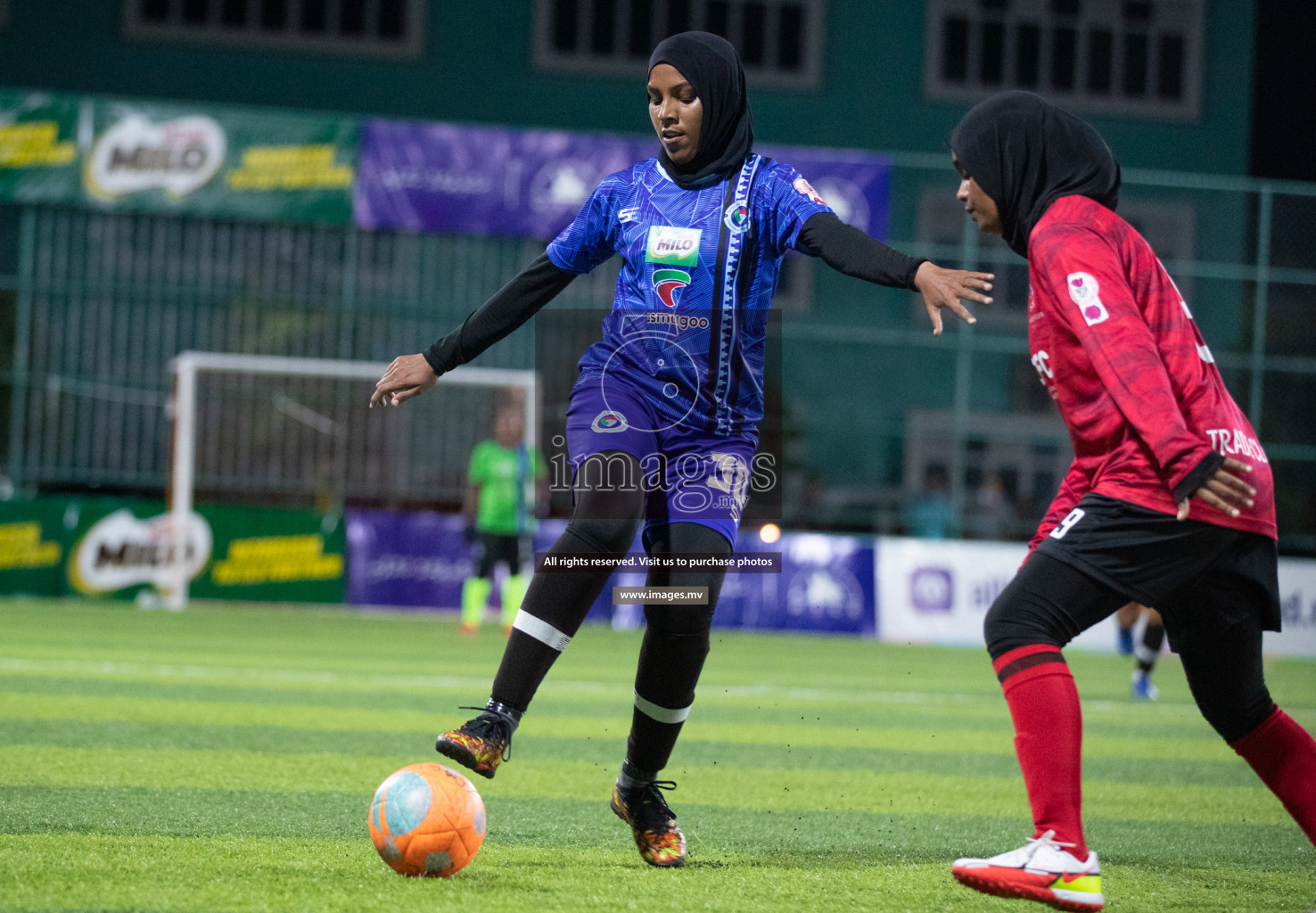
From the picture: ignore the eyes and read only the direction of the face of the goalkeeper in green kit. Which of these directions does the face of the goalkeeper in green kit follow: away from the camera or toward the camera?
toward the camera

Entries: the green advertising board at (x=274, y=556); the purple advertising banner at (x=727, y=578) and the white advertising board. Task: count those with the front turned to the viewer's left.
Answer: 0

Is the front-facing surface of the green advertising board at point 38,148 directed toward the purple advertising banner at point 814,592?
no

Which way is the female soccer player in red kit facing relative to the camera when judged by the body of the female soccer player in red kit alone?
to the viewer's left

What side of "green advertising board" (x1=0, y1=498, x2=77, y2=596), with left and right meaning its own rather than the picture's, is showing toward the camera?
front

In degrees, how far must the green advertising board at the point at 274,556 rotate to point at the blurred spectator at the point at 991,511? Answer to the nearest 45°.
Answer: approximately 90° to its left

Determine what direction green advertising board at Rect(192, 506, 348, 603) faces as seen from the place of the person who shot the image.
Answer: facing the viewer

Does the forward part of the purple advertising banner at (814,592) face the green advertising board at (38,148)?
no

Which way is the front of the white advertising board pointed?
toward the camera

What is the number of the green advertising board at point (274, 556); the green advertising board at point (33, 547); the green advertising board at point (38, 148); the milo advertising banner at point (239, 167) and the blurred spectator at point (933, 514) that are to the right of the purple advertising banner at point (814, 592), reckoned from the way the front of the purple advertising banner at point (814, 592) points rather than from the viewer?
4

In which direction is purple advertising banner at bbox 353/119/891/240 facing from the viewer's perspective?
toward the camera

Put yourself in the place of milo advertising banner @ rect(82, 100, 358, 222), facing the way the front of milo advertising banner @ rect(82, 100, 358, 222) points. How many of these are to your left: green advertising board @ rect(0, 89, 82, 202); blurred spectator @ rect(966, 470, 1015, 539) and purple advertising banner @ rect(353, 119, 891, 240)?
2

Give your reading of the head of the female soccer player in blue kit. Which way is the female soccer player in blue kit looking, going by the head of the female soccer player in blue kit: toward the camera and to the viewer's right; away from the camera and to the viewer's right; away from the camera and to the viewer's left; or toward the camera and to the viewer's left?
toward the camera and to the viewer's left

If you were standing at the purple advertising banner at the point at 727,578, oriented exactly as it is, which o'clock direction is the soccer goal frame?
The soccer goal frame is roughly at 3 o'clock from the purple advertising banner.

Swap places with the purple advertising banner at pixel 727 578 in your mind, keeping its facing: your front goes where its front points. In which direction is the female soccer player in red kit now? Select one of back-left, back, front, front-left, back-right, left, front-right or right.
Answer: front
